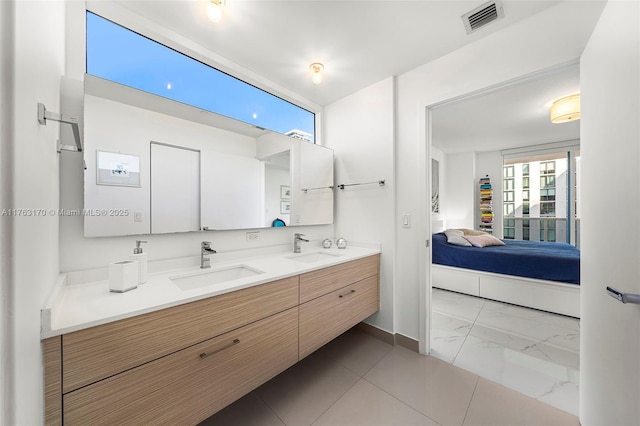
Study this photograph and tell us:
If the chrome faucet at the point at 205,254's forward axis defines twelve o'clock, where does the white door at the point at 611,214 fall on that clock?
The white door is roughly at 12 o'clock from the chrome faucet.

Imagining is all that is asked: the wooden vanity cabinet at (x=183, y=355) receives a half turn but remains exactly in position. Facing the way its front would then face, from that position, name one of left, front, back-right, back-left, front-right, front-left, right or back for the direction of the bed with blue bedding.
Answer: back-right

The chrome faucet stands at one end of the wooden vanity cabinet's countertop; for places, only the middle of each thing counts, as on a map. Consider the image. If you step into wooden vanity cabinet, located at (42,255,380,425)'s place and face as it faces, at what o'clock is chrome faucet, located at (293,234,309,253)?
The chrome faucet is roughly at 9 o'clock from the wooden vanity cabinet.

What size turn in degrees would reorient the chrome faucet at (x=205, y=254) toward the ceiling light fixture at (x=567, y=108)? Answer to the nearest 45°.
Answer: approximately 45° to its left

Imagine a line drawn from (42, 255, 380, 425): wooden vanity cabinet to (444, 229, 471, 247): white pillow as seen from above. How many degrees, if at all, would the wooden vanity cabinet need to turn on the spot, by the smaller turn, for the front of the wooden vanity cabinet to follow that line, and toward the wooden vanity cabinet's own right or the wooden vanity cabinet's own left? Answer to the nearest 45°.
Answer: approximately 45° to the wooden vanity cabinet's own left

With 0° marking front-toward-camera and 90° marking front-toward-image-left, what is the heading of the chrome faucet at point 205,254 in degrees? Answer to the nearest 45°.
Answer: approximately 315°

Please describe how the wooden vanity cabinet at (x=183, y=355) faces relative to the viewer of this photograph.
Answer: facing the viewer and to the right of the viewer

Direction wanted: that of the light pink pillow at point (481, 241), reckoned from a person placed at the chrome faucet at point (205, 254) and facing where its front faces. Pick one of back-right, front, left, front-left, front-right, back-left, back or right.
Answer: front-left

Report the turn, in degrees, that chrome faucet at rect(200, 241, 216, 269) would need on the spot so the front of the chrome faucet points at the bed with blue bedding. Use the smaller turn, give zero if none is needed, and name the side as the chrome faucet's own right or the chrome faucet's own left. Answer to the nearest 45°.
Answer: approximately 45° to the chrome faucet's own left
